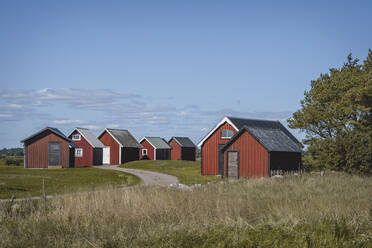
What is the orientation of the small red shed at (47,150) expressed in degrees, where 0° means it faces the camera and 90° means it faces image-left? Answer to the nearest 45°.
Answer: approximately 0°

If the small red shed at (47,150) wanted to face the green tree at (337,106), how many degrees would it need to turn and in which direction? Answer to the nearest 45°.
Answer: approximately 45° to its left

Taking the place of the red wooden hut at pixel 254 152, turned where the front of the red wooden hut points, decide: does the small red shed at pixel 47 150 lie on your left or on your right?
on your right

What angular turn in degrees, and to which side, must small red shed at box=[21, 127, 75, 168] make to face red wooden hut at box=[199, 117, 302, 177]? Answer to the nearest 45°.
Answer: approximately 45° to its left

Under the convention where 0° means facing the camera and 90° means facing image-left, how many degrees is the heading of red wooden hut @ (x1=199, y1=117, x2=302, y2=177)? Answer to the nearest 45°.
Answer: approximately 45°

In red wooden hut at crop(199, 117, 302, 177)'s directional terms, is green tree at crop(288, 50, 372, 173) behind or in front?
behind
